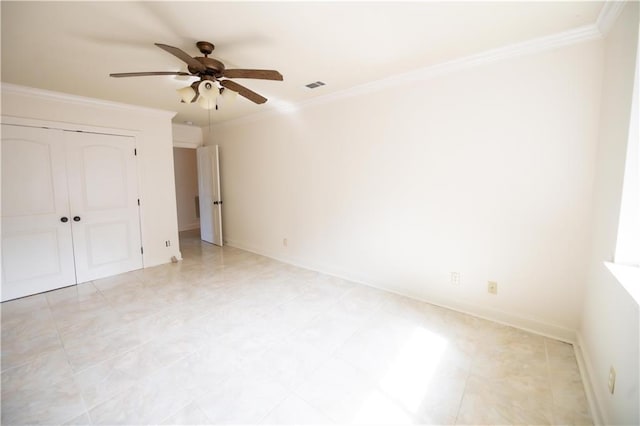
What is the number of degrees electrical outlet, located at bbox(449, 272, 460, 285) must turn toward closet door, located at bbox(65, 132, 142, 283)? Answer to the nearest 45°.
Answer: approximately 90° to its right

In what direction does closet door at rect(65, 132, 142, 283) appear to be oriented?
toward the camera

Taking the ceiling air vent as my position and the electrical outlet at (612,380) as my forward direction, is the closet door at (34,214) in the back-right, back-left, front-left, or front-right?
back-right

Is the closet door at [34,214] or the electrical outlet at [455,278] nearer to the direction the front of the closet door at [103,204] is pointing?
the electrical outlet

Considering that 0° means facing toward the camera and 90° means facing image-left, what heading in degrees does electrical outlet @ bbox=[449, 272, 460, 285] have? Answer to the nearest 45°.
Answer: approximately 0°

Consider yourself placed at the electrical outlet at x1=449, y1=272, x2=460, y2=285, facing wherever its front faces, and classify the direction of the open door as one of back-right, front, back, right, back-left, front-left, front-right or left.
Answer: right

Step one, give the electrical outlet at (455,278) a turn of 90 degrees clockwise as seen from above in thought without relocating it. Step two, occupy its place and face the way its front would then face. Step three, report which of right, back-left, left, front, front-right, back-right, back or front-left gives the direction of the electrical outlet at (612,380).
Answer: back-left

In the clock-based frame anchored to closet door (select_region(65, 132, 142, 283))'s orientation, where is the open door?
The open door is roughly at 8 o'clock from the closet door.

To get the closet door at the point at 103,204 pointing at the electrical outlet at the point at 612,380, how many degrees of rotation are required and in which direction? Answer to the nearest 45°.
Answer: approximately 45° to its left
